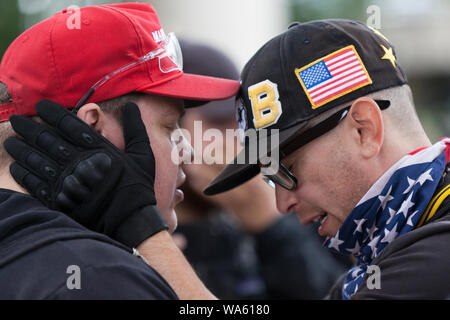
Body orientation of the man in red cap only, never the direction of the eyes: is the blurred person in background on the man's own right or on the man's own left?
on the man's own left

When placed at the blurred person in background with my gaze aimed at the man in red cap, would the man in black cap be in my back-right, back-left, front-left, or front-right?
front-left

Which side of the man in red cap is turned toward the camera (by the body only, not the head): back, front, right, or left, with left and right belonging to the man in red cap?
right

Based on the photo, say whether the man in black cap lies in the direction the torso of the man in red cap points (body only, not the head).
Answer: yes

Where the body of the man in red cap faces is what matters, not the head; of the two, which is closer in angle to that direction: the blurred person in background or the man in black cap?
the man in black cap

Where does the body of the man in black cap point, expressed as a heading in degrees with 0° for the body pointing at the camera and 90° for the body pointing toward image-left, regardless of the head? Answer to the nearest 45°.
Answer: approximately 90°

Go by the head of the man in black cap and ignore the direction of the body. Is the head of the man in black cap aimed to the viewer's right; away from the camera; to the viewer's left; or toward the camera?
to the viewer's left

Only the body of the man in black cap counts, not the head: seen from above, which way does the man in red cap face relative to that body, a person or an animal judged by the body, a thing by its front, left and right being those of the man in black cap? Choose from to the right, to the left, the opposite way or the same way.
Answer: the opposite way

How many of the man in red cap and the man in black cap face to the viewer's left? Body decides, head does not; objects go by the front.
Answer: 1

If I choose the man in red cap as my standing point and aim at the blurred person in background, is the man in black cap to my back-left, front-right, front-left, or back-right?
front-right

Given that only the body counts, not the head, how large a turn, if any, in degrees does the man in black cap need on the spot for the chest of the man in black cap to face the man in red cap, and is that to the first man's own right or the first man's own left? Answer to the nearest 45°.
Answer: approximately 45° to the first man's own left
